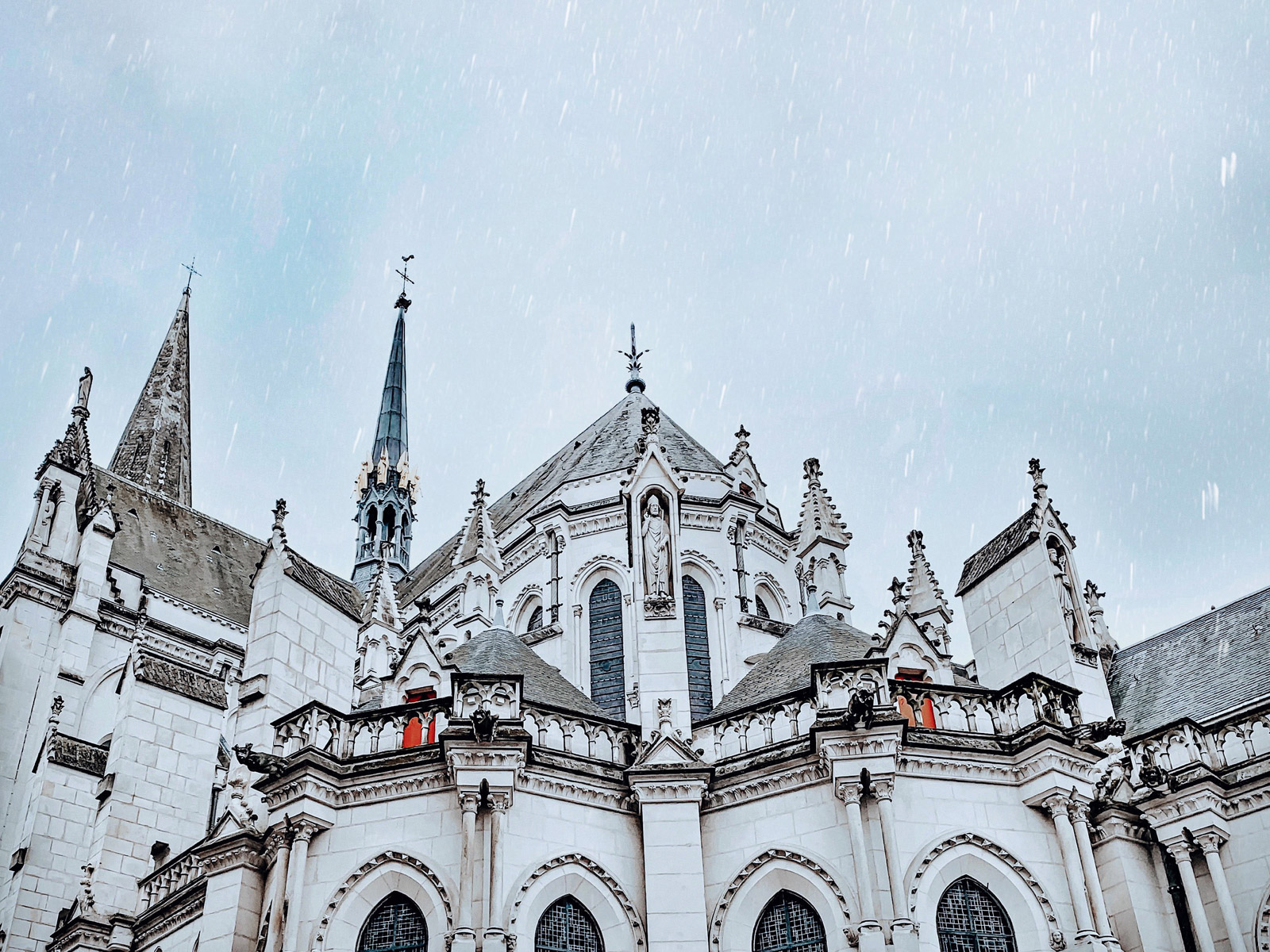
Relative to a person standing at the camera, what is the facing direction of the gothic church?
facing away from the viewer and to the left of the viewer
